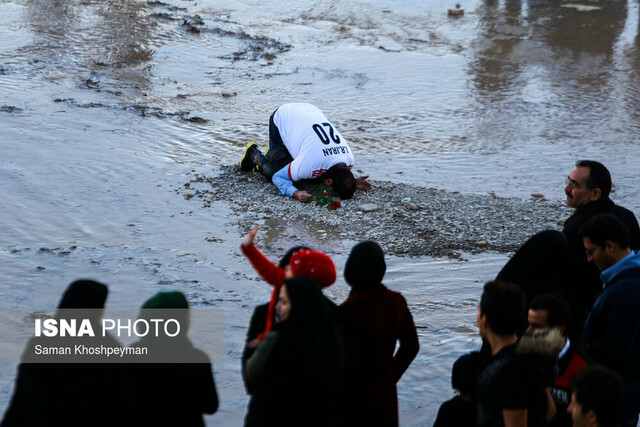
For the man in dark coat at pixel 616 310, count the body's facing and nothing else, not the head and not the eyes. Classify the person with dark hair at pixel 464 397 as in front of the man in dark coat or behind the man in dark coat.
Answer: in front

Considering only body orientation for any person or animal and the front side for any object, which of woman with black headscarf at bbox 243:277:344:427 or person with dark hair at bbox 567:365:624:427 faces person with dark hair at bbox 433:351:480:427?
person with dark hair at bbox 567:365:624:427

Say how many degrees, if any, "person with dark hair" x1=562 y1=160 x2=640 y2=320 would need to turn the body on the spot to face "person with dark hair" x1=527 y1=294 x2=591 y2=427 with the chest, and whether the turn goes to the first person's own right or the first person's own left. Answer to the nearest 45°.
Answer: approximately 90° to the first person's own left

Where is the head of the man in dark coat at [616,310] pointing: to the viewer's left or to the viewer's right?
to the viewer's left

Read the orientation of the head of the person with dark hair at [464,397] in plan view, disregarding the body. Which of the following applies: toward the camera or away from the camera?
away from the camera

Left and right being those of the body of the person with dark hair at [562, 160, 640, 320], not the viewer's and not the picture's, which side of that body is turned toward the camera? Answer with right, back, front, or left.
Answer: left

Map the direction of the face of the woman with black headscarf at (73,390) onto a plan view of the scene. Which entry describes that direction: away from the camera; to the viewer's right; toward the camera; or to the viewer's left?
away from the camera

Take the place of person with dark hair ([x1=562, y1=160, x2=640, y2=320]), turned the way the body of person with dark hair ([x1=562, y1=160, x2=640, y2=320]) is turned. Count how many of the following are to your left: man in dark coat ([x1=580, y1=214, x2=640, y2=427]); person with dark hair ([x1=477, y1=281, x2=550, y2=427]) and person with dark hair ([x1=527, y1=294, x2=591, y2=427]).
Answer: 3

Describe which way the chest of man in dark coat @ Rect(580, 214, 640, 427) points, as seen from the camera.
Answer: to the viewer's left

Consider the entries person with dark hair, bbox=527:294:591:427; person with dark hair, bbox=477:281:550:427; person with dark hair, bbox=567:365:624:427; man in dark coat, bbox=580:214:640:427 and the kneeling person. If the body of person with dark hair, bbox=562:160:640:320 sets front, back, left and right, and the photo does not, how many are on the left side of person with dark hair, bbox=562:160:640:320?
4

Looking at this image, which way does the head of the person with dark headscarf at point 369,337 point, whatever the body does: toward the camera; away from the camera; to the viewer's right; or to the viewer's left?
away from the camera

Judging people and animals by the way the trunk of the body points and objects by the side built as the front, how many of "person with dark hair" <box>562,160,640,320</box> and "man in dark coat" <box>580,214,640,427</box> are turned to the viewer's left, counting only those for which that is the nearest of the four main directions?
2

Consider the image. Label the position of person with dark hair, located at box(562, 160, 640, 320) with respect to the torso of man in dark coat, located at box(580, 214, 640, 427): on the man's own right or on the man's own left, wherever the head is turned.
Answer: on the man's own right
